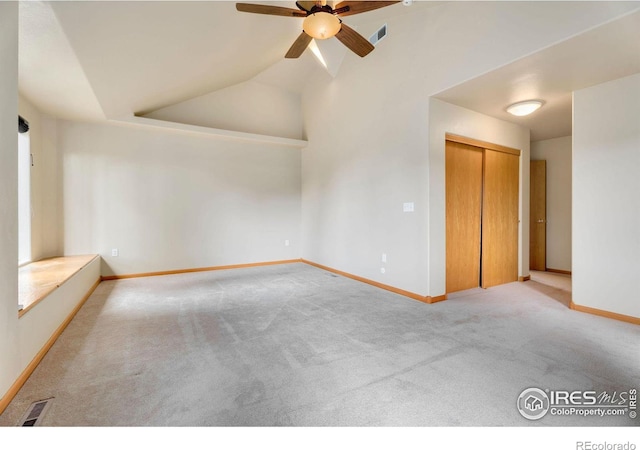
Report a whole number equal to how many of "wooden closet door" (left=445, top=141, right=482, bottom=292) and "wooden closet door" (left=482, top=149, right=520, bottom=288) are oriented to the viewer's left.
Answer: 0

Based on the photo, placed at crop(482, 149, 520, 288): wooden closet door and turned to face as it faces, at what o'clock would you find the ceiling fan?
The ceiling fan is roughly at 2 o'clock from the wooden closet door.

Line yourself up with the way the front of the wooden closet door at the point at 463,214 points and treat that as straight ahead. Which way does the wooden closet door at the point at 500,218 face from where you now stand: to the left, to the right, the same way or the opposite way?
the same way

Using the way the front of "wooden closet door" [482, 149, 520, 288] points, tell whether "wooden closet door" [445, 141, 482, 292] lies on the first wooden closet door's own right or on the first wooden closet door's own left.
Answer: on the first wooden closet door's own right

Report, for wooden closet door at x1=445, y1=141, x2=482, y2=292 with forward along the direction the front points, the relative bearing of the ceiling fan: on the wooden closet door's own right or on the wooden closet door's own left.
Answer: on the wooden closet door's own right

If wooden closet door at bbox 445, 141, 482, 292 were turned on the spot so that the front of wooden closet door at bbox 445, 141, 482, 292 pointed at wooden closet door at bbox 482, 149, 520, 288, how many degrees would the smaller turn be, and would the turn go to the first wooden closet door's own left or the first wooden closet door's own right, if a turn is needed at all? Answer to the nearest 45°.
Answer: approximately 90° to the first wooden closet door's own left
